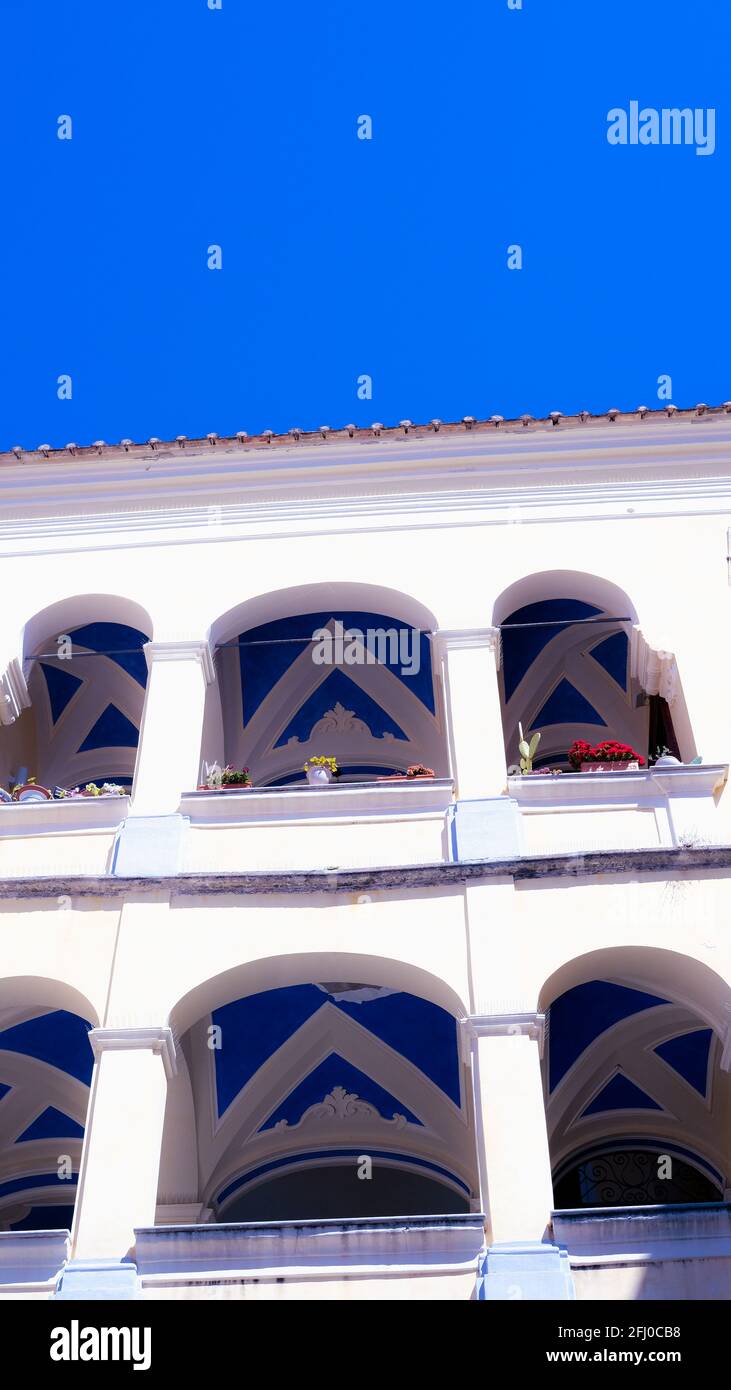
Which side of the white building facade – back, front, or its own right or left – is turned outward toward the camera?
front
